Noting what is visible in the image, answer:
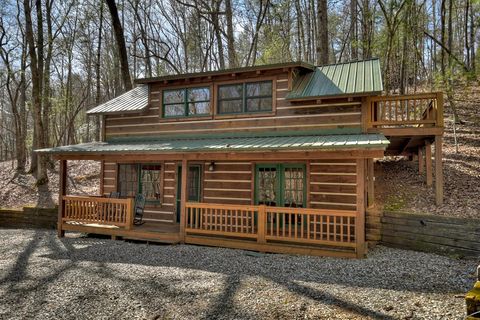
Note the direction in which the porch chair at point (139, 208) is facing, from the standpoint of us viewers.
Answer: facing the viewer and to the left of the viewer

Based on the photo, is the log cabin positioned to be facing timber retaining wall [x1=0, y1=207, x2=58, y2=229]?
no

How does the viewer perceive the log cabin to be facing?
facing the viewer

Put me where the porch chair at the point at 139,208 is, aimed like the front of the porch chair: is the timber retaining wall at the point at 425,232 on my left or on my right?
on my left

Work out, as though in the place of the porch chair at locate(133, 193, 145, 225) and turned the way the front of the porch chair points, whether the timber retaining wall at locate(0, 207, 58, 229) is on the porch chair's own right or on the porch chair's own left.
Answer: on the porch chair's own right
